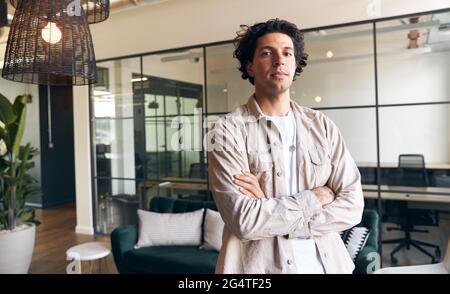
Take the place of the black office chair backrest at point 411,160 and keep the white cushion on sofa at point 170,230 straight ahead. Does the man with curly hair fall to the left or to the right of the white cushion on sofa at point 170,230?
left

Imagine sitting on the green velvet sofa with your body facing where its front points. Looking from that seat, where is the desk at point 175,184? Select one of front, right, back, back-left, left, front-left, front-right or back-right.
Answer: back

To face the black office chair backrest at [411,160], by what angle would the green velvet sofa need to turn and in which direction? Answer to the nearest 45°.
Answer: approximately 90° to its left

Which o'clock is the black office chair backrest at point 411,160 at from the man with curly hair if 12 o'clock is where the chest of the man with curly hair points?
The black office chair backrest is roughly at 7 o'clock from the man with curly hair.

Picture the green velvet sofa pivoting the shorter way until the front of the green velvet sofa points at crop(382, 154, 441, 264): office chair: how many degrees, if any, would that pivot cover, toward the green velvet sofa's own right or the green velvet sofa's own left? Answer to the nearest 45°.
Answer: approximately 90° to the green velvet sofa's own left

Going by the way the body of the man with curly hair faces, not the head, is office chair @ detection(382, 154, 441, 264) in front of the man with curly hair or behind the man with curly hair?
behind

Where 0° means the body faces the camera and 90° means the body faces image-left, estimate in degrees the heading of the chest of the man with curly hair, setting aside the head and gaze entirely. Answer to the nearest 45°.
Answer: approximately 0°
